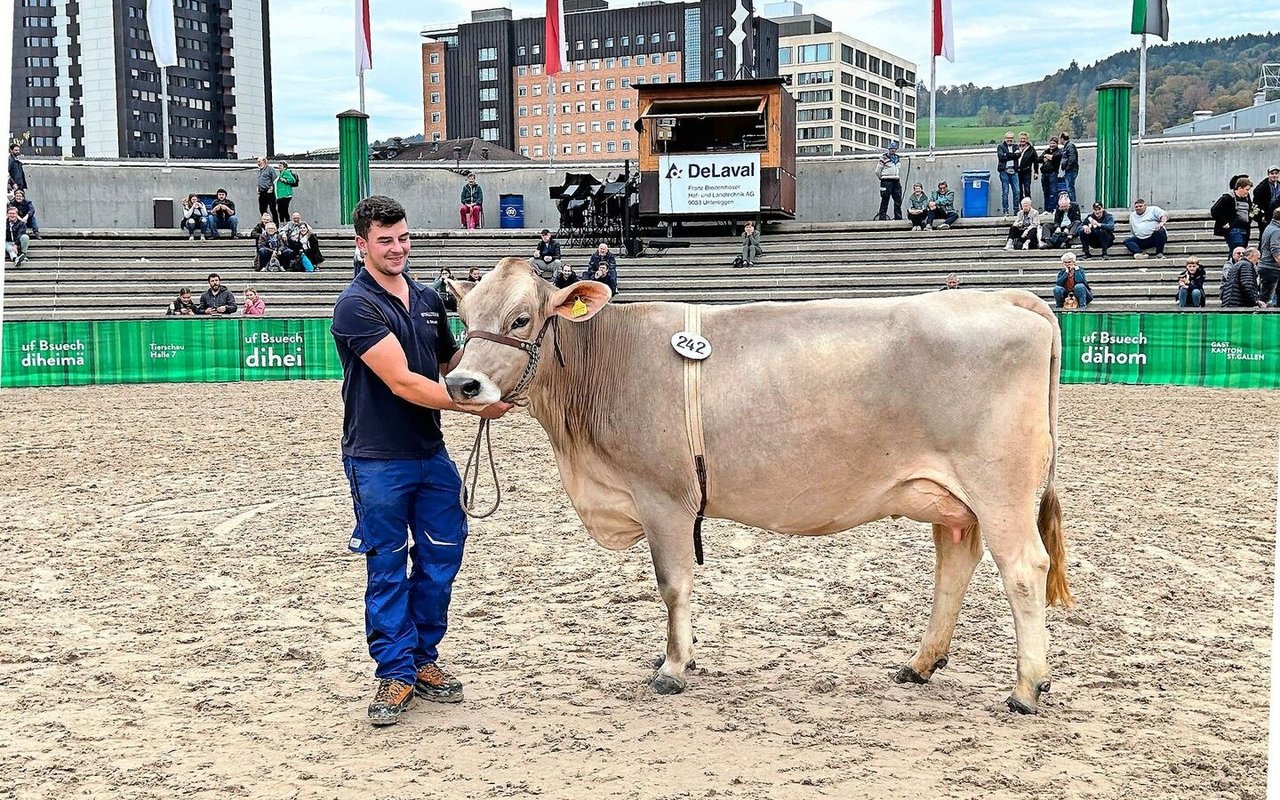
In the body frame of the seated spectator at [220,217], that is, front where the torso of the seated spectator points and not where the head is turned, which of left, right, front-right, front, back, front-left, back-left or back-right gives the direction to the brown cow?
front

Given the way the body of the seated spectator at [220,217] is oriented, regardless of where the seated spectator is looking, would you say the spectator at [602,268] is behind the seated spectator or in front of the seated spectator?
in front

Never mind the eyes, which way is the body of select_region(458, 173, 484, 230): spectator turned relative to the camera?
toward the camera

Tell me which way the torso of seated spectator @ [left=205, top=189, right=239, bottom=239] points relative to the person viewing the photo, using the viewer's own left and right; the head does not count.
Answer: facing the viewer

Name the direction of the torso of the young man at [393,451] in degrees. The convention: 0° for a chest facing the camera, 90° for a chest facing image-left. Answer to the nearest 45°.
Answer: approximately 315°

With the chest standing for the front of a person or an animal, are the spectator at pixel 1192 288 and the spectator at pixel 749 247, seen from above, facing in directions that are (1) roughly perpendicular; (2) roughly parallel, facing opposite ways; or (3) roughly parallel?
roughly parallel

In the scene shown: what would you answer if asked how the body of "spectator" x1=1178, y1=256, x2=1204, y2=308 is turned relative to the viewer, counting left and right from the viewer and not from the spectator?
facing the viewer

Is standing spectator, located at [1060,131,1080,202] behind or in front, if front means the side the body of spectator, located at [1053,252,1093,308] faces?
behind

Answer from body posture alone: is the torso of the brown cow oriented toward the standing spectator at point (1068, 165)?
no

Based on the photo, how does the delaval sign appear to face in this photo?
toward the camera

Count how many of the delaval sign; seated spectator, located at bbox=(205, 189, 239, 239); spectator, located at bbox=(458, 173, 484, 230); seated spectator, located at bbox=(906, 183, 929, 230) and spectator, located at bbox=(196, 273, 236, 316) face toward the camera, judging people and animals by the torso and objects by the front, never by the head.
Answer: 5

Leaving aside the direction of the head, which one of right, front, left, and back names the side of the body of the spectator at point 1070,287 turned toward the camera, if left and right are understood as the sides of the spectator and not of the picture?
front

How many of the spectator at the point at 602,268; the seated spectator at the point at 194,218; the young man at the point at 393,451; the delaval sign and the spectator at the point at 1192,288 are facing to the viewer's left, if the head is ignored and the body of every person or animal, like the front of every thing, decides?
0
